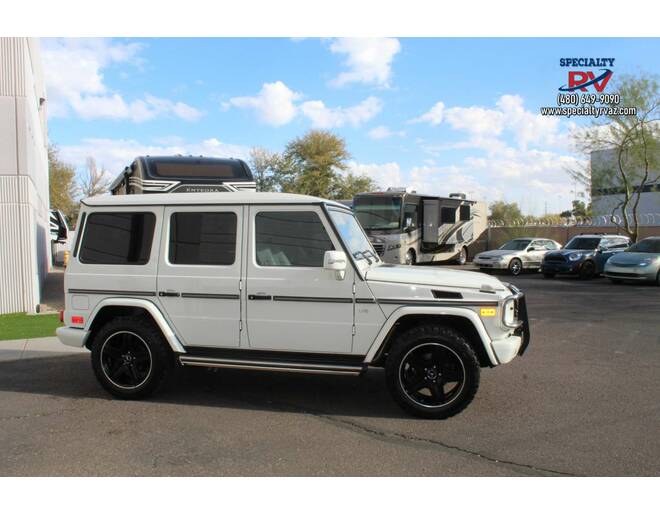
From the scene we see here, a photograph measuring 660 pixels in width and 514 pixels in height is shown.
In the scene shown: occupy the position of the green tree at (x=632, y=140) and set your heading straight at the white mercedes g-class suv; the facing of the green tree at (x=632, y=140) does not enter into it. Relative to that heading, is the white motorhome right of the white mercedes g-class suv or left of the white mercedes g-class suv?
right

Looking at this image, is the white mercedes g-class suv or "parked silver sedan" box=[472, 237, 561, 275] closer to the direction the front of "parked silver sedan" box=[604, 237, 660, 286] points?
the white mercedes g-class suv

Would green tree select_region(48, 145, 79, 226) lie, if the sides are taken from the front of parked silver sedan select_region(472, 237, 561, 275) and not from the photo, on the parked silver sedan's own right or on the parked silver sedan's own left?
on the parked silver sedan's own right

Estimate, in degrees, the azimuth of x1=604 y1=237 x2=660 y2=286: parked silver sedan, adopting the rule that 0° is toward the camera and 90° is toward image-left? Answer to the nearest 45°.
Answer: approximately 45°

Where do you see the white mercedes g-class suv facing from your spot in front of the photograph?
facing to the right of the viewer

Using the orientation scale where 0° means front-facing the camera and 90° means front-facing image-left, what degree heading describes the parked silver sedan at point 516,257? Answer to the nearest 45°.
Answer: approximately 45°

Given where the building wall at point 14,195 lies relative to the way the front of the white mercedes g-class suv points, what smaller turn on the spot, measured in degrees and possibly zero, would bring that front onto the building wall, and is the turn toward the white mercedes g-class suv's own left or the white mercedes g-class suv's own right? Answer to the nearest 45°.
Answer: approximately 135° to the white mercedes g-class suv's own left
